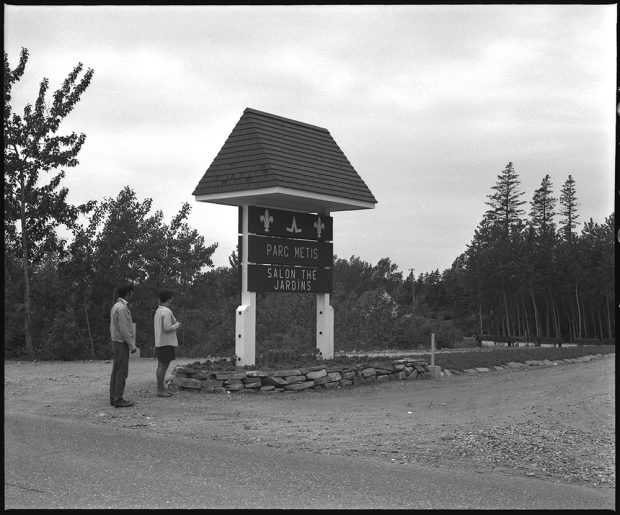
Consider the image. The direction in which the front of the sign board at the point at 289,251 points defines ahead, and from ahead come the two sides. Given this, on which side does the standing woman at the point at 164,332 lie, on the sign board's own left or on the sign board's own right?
on the sign board's own right

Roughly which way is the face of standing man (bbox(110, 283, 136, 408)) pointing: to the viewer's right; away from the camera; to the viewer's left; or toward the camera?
to the viewer's right

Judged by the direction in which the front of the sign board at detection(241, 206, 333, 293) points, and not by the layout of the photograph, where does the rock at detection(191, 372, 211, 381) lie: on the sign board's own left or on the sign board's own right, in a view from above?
on the sign board's own right

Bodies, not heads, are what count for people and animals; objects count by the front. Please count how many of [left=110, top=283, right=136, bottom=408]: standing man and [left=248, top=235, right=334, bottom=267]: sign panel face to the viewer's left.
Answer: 0

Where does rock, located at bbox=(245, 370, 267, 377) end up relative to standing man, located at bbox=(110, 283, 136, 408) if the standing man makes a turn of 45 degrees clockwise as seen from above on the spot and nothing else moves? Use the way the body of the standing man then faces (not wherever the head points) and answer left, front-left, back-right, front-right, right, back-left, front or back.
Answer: left

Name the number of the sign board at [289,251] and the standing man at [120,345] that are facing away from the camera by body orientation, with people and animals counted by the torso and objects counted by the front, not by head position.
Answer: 0

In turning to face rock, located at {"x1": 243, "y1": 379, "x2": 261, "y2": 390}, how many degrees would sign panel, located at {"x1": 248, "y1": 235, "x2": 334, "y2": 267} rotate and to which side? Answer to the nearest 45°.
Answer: approximately 45° to its right

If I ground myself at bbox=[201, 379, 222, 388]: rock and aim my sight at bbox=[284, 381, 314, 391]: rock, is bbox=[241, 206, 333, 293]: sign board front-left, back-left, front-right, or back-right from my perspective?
front-left

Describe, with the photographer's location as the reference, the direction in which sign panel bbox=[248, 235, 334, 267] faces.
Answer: facing the viewer and to the right of the viewer

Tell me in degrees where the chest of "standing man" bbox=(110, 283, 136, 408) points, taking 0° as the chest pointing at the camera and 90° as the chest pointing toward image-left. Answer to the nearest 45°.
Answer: approximately 270°
